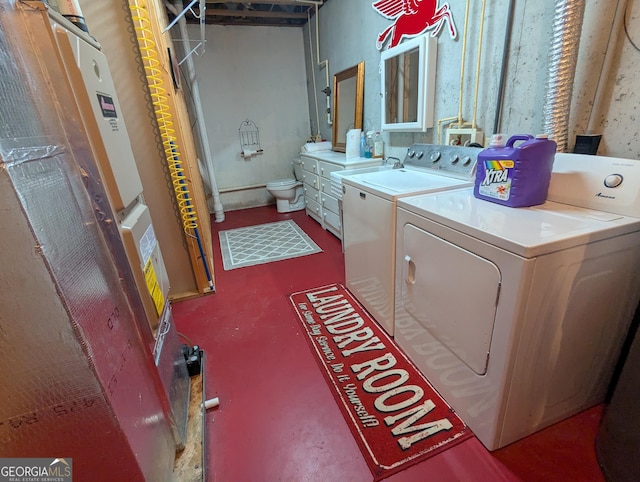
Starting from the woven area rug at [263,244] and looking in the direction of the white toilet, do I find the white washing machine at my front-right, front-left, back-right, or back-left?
back-right

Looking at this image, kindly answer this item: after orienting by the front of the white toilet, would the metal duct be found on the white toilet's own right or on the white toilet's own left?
on the white toilet's own left

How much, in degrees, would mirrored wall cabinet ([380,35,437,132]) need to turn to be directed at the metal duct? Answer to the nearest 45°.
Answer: approximately 90° to its left

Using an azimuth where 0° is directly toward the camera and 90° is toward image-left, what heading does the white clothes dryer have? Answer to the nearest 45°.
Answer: approximately 45°

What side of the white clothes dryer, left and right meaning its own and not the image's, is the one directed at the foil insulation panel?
front

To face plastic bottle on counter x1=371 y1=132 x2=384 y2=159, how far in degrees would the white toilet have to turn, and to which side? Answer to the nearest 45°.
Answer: approximately 135° to its left

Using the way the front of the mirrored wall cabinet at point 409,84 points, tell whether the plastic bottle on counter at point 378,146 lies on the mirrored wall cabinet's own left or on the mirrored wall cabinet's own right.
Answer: on the mirrored wall cabinet's own right

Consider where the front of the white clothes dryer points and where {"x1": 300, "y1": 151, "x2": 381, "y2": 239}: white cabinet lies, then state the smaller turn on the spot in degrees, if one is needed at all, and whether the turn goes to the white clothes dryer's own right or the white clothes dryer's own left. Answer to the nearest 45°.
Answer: approximately 90° to the white clothes dryer's own right

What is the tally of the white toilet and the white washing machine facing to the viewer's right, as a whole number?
0

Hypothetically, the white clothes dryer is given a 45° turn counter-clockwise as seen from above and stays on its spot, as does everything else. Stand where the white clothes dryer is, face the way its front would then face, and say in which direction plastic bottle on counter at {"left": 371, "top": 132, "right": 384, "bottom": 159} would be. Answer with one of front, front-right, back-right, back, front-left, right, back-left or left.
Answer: back-right
